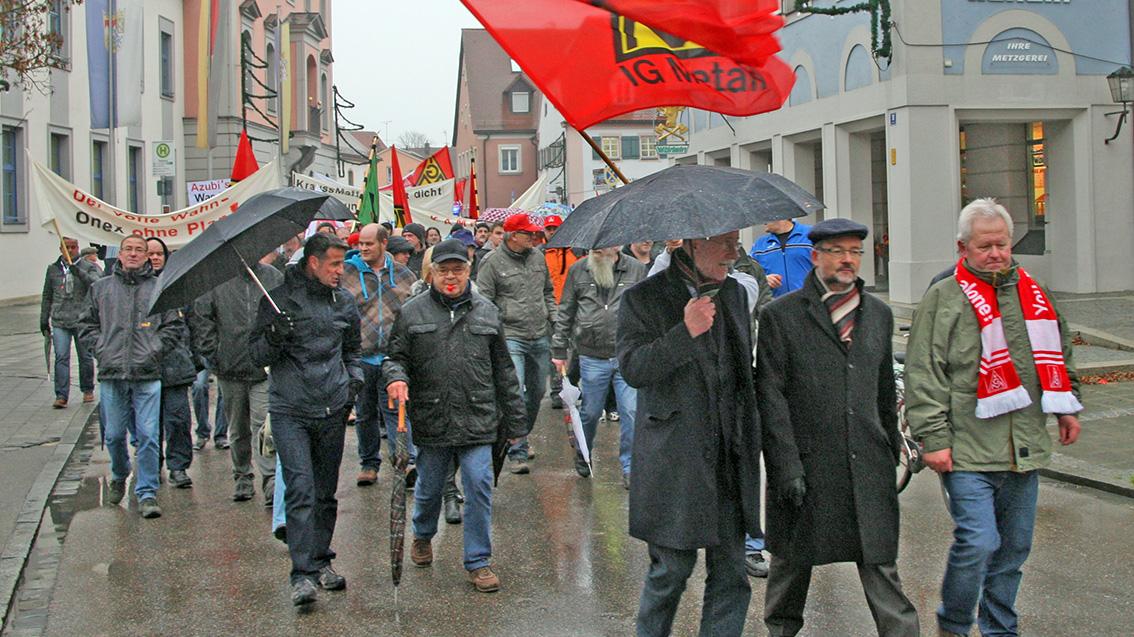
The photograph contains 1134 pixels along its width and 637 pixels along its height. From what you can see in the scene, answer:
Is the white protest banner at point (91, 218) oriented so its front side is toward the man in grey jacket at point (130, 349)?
yes

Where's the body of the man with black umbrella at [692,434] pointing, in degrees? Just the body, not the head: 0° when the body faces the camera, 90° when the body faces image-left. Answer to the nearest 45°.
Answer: approximately 315°

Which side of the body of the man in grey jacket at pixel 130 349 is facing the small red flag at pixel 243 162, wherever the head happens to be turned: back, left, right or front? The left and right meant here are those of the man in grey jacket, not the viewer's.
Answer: back

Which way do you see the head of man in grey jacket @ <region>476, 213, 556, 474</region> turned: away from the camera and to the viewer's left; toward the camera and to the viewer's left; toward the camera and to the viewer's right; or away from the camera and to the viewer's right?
toward the camera and to the viewer's right

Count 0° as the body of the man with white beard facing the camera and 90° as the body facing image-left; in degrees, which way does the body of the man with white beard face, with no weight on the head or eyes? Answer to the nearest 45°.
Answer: approximately 0°

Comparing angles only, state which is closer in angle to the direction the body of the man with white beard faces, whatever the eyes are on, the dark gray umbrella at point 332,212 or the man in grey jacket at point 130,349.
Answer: the dark gray umbrella

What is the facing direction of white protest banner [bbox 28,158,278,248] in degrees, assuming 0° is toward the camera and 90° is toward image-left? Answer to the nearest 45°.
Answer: approximately 0°

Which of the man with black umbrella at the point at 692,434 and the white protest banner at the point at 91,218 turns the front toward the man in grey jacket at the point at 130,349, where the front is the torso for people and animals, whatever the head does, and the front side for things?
the white protest banner
